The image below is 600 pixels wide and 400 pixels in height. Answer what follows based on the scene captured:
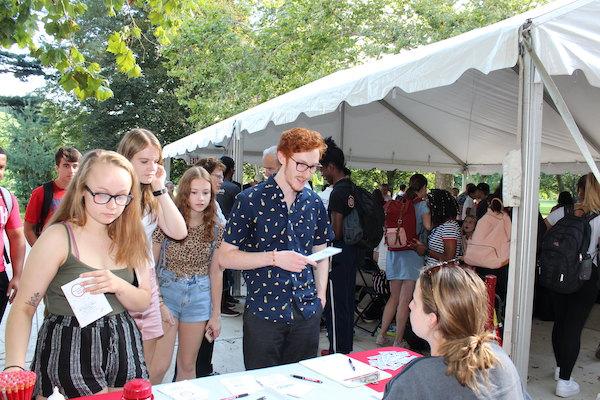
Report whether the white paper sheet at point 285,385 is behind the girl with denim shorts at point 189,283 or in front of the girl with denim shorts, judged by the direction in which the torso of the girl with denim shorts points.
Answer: in front

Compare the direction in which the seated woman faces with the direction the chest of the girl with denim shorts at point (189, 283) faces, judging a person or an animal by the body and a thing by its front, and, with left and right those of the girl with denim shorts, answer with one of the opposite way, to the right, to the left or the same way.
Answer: the opposite way

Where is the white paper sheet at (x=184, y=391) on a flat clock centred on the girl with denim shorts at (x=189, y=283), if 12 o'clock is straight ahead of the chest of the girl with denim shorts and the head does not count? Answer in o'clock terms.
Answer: The white paper sheet is roughly at 12 o'clock from the girl with denim shorts.

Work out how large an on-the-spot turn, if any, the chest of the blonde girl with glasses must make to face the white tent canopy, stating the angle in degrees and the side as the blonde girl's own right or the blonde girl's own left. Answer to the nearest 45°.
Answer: approximately 90° to the blonde girl's own left

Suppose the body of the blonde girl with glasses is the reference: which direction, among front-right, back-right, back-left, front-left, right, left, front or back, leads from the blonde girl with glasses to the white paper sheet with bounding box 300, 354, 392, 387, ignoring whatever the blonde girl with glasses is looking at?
front-left

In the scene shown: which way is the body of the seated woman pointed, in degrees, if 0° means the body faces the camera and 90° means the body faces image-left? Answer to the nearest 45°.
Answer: approximately 135°

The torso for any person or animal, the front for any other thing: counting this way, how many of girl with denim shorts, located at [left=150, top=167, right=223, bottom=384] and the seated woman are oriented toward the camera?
1

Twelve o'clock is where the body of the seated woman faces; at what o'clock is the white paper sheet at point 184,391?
The white paper sheet is roughly at 11 o'clock from the seated woman.

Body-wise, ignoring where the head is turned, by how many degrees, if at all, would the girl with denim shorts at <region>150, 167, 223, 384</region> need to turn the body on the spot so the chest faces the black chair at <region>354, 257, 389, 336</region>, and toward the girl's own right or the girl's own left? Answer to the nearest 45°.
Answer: approximately 135° to the girl's own left

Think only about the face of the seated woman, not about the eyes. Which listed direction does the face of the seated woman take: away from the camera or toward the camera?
away from the camera
